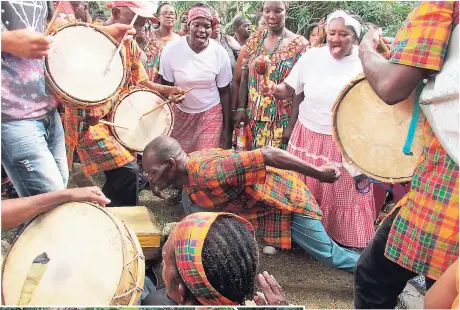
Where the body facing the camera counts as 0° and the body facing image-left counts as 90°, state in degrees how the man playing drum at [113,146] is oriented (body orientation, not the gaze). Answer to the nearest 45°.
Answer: approximately 270°

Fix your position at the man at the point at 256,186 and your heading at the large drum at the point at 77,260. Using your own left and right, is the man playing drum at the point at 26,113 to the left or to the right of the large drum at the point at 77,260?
right

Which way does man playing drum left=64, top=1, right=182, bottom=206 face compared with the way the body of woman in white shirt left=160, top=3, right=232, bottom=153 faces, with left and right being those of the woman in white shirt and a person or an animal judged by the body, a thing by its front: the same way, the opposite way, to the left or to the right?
to the left

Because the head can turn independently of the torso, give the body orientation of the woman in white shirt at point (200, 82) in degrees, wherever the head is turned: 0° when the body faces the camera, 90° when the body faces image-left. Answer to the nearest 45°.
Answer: approximately 0°

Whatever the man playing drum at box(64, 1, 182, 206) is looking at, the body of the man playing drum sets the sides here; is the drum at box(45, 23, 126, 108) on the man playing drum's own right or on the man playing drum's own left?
on the man playing drum's own right

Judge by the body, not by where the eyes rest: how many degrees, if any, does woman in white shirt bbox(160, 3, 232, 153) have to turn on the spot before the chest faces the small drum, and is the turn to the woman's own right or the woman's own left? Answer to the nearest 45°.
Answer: approximately 45° to the woman's own right

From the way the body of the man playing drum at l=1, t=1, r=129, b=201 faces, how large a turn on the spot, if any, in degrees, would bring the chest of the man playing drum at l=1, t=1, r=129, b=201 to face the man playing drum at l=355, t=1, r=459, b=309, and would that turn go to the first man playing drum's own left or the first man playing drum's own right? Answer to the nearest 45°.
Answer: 0° — they already face them
